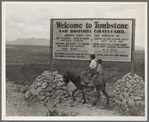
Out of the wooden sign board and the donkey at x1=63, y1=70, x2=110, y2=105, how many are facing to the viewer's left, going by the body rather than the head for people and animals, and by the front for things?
1

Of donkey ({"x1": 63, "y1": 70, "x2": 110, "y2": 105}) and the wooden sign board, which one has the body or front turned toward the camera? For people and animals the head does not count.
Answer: the wooden sign board

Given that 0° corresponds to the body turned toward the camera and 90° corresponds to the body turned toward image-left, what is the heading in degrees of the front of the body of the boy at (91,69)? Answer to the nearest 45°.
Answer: approximately 90°

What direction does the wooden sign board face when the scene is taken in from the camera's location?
facing the viewer

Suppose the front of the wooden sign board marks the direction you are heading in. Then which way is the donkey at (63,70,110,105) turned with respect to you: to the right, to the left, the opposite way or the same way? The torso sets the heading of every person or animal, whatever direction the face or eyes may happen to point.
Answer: to the right

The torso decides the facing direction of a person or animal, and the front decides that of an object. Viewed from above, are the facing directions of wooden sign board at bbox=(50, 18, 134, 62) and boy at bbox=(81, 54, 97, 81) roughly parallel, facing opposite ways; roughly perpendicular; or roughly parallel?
roughly perpendicular

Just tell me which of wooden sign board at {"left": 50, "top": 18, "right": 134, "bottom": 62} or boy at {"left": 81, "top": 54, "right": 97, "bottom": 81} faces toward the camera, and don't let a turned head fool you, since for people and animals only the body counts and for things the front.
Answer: the wooden sign board

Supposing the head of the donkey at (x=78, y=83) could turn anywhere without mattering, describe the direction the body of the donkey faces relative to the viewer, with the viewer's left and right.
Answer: facing to the left of the viewer
